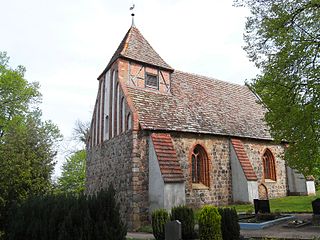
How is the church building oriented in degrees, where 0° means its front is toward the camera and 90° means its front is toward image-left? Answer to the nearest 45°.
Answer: approximately 45°

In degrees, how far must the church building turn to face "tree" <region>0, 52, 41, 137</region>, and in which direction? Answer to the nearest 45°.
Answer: approximately 45° to its right

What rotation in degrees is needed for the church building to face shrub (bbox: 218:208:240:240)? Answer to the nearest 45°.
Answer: approximately 45° to its left

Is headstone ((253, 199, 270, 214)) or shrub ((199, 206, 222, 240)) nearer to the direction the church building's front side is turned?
the shrub
